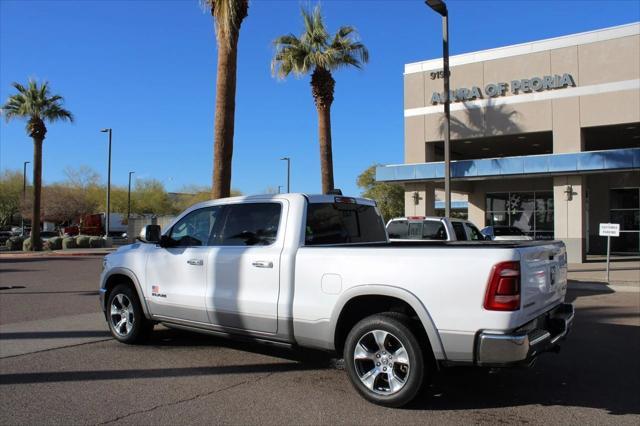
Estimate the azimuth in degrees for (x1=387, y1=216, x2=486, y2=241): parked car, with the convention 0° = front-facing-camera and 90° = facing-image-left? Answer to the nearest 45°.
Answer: approximately 225°

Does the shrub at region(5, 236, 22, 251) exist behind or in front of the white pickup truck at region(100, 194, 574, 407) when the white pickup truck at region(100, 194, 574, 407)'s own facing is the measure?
in front

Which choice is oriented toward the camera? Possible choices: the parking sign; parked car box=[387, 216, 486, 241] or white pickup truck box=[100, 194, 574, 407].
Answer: the parking sign

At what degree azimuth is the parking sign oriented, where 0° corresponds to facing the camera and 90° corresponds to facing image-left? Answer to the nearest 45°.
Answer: approximately 0°

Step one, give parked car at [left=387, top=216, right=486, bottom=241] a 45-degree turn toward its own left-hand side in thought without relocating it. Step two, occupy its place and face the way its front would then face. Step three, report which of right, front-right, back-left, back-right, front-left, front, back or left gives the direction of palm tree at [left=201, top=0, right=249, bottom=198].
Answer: left

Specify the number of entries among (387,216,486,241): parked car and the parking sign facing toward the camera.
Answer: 1

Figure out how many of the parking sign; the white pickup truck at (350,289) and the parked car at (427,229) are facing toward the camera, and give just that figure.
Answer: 1

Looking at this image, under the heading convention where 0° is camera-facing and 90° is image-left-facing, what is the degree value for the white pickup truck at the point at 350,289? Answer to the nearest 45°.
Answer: approximately 135°

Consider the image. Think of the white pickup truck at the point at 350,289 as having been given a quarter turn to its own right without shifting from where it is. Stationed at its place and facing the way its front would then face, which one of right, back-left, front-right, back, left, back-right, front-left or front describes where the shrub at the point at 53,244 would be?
left

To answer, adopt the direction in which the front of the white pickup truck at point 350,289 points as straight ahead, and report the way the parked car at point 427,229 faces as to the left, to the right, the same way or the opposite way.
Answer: to the right

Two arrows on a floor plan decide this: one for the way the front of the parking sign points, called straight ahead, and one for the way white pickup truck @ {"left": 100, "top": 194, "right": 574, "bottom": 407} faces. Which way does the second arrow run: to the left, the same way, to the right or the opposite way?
to the right
